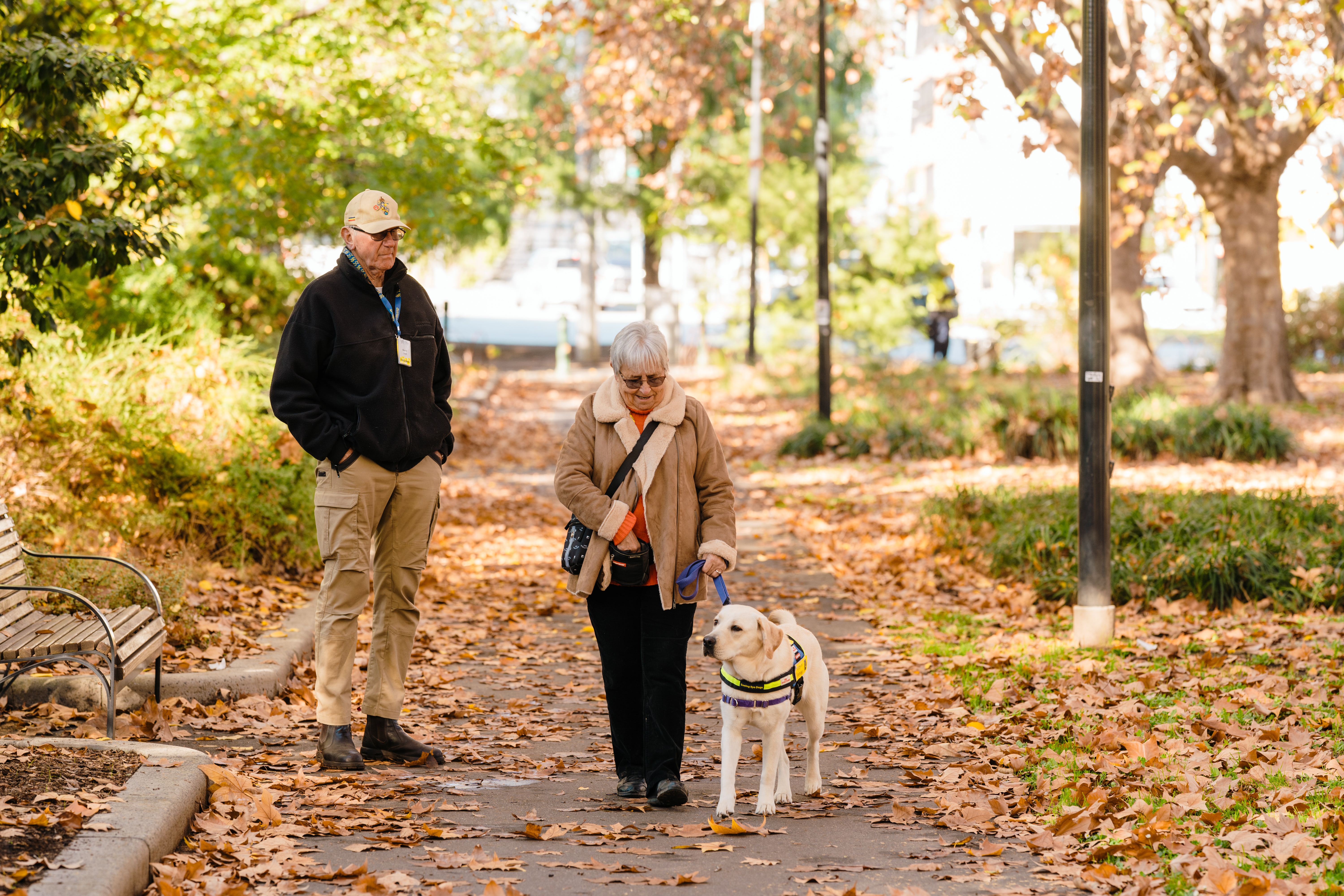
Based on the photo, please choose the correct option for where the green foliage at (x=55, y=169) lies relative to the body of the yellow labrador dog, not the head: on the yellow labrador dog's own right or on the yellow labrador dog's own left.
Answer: on the yellow labrador dog's own right

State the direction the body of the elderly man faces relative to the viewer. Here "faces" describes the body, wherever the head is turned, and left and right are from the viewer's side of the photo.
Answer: facing the viewer and to the right of the viewer

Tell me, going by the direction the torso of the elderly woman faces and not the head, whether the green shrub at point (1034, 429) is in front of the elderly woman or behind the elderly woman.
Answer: behind

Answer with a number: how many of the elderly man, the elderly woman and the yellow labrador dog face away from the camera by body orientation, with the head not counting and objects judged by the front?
0

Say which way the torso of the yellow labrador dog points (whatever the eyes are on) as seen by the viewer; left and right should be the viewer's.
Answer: facing the viewer and to the left of the viewer

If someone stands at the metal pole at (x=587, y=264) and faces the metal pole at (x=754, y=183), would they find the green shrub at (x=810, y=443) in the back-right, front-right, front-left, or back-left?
front-right

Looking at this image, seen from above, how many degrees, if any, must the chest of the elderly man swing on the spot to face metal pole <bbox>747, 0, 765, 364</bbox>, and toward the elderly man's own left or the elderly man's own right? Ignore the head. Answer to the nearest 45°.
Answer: approximately 135° to the elderly man's own left

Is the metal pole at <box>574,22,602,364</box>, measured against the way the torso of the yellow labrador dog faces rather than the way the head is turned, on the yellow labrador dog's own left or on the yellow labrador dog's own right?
on the yellow labrador dog's own right

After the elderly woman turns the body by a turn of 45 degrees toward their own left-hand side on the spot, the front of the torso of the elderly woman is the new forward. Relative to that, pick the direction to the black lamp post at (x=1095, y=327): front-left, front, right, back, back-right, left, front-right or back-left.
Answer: left

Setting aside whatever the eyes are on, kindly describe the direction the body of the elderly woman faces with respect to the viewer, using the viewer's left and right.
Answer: facing the viewer

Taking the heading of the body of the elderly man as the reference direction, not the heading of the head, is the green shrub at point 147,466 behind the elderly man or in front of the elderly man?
behind

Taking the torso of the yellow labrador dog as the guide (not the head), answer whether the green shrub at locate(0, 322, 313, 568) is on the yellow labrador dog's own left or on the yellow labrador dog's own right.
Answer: on the yellow labrador dog's own right

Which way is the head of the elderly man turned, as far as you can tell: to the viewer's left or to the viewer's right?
to the viewer's right

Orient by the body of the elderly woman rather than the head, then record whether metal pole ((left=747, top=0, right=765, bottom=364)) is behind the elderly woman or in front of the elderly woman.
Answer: behind

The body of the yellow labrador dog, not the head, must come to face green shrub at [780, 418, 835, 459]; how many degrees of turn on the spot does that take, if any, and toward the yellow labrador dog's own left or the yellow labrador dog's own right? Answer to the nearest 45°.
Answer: approximately 135° to the yellow labrador dog's own right

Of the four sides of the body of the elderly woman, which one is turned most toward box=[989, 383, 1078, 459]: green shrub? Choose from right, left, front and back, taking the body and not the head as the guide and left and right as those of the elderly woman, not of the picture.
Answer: back

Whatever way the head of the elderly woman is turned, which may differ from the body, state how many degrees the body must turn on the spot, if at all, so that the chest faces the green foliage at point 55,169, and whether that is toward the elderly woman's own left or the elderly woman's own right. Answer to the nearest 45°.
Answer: approximately 135° to the elderly woman's own right

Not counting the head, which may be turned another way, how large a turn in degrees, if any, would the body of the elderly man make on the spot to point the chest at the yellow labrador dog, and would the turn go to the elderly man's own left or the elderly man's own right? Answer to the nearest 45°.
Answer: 0° — they already face it

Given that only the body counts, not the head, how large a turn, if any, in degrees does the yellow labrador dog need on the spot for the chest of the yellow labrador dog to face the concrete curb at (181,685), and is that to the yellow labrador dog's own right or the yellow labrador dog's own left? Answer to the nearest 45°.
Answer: approximately 90° to the yellow labrador dog's own right
